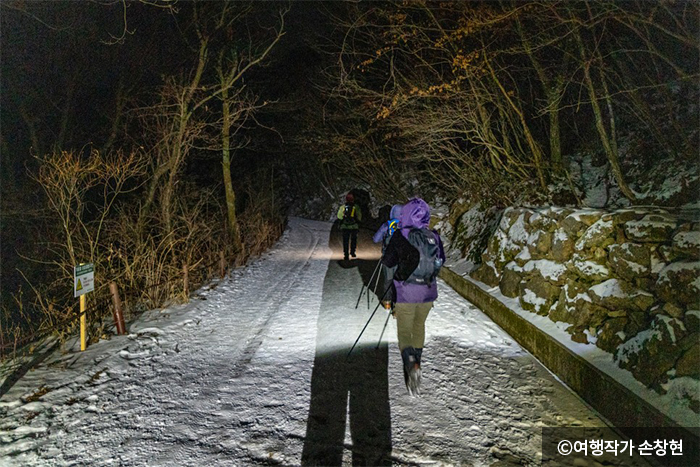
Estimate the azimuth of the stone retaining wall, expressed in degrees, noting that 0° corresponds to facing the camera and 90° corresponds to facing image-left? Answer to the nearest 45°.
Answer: approximately 45°

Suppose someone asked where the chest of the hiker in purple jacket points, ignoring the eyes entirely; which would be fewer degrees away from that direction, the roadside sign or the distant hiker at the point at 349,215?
the distant hiker

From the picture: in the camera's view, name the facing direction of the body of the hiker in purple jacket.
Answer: away from the camera

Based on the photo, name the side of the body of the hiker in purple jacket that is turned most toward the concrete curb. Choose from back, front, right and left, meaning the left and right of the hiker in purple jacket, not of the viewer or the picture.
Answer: right

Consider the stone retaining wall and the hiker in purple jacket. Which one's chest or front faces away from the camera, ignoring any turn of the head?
the hiker in purple jacket
